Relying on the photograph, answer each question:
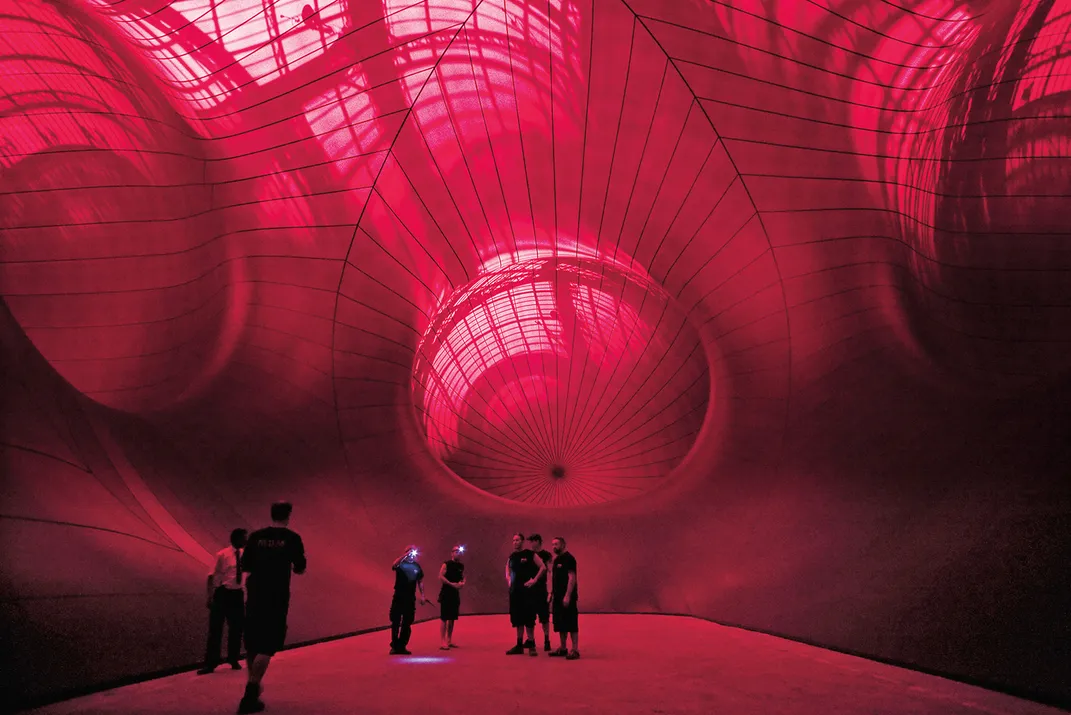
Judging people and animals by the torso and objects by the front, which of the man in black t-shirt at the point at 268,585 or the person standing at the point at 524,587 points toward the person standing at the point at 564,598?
the man in black t-shirt

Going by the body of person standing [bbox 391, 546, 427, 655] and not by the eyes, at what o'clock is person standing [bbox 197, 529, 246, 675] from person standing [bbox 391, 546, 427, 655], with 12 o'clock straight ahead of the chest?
person standing [bbox 197, 529, 246, 675] is roughly at 3 o'clock from person standing [bbox 391, 546, 427, 655].

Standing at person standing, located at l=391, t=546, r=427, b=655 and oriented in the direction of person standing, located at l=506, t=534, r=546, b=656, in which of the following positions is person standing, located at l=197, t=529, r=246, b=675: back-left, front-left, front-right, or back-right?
back-right

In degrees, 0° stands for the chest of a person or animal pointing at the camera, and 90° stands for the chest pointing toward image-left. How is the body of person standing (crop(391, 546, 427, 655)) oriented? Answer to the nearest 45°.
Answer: approximately 315°

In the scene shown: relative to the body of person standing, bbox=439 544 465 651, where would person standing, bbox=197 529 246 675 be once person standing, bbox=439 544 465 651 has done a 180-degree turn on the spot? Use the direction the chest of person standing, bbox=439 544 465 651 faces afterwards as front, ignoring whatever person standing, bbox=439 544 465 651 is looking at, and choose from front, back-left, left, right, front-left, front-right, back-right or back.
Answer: left

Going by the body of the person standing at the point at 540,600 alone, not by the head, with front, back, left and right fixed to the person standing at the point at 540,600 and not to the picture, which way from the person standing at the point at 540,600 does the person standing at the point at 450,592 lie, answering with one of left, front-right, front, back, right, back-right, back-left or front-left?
right

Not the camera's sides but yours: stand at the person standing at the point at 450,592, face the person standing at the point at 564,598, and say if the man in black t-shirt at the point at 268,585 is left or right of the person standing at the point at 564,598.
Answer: right

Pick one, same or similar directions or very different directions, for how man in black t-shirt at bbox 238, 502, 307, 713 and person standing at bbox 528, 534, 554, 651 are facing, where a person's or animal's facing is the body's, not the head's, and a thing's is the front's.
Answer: very different directions

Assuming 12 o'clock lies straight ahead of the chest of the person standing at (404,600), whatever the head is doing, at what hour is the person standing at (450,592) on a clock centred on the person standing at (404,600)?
the person standing at (450,592) is roughly at 9 o'clock from the person standing at (404,600).

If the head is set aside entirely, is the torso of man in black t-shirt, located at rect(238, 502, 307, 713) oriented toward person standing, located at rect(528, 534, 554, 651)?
yes

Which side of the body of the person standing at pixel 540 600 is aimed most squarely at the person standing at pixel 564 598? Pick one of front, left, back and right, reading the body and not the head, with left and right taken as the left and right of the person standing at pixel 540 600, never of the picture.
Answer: left
